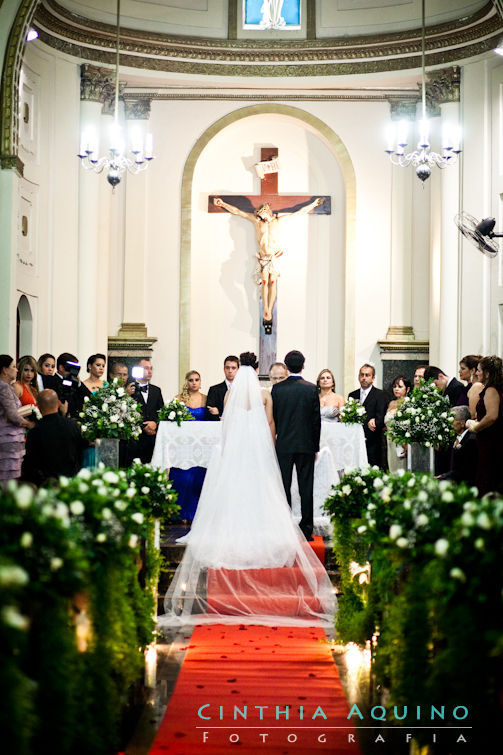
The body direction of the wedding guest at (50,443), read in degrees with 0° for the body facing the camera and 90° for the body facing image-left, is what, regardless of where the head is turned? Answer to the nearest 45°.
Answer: approximately 180°

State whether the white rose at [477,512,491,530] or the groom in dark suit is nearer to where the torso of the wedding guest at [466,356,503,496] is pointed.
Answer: the groom in dark suit

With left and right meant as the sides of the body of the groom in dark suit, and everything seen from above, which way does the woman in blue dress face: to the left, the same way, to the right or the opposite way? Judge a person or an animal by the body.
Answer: the opposite way

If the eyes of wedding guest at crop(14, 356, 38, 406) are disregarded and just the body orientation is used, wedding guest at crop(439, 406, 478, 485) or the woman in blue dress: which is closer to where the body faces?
the wedding guest

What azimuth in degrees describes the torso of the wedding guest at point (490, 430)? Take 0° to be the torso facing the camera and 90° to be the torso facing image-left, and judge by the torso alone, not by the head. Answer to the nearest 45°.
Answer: approximately 90°

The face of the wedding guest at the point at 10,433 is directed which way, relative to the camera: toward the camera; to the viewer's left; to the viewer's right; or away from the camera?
to the viewer's right

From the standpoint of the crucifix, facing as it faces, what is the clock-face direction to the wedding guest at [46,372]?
The wedding guest is roughly at 1 o'clock from the crucifix.

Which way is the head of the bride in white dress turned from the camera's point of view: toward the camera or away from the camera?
away from the camera

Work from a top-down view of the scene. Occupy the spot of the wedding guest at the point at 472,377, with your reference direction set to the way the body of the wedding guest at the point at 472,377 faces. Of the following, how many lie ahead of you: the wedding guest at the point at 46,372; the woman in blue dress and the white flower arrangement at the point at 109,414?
3

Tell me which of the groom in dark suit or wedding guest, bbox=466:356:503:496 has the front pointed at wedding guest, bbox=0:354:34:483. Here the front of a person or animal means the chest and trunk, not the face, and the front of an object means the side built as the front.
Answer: wedding guest, bbox=466:356:503:496

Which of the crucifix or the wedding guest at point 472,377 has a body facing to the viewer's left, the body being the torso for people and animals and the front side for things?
the wedding guest

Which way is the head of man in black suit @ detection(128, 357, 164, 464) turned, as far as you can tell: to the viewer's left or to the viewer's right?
to the viewer's right

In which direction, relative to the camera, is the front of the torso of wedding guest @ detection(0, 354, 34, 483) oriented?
to the viewer's right

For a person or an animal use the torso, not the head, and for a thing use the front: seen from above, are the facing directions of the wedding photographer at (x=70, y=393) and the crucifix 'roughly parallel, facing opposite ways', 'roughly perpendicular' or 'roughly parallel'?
roughly perpendicular

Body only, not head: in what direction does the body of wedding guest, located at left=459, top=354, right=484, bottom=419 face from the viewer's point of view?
to the viewer's left

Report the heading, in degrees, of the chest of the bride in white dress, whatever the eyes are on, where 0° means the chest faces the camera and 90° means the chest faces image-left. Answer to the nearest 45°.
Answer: approximately 180°
